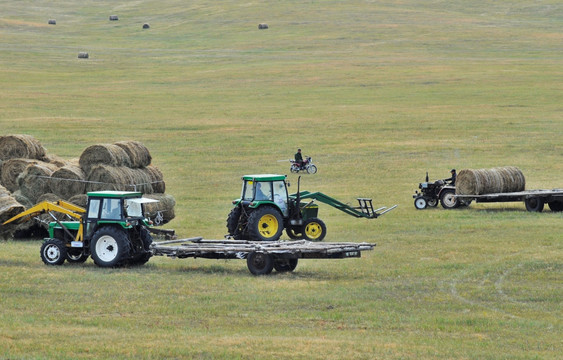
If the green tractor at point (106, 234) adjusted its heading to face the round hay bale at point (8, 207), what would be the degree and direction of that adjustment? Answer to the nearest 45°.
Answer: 0° — it already faces it

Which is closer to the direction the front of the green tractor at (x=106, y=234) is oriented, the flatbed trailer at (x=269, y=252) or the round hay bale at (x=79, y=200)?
the round hay bale

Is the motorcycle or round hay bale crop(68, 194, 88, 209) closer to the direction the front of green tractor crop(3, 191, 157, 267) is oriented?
the round hay bale

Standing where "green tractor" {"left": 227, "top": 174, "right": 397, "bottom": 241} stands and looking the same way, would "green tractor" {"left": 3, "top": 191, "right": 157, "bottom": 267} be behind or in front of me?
behind

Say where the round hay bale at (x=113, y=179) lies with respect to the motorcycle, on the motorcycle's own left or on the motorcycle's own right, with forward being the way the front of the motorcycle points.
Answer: on the motorcycle's own right

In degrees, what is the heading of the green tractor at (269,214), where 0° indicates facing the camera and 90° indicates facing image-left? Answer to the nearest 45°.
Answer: approximately 225°

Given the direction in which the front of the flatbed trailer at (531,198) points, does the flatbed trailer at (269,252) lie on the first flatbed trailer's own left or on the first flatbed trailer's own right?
on the first flatbed trailer's own left

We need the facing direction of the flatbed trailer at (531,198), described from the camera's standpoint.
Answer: facing to the left of the viewer

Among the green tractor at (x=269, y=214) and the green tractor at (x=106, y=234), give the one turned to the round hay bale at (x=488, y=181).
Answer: the green tractor at (x=269, y=214)

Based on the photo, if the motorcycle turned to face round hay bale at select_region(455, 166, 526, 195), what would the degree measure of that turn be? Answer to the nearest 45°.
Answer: approximately 45° to its right

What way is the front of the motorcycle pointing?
to the viewer's right
